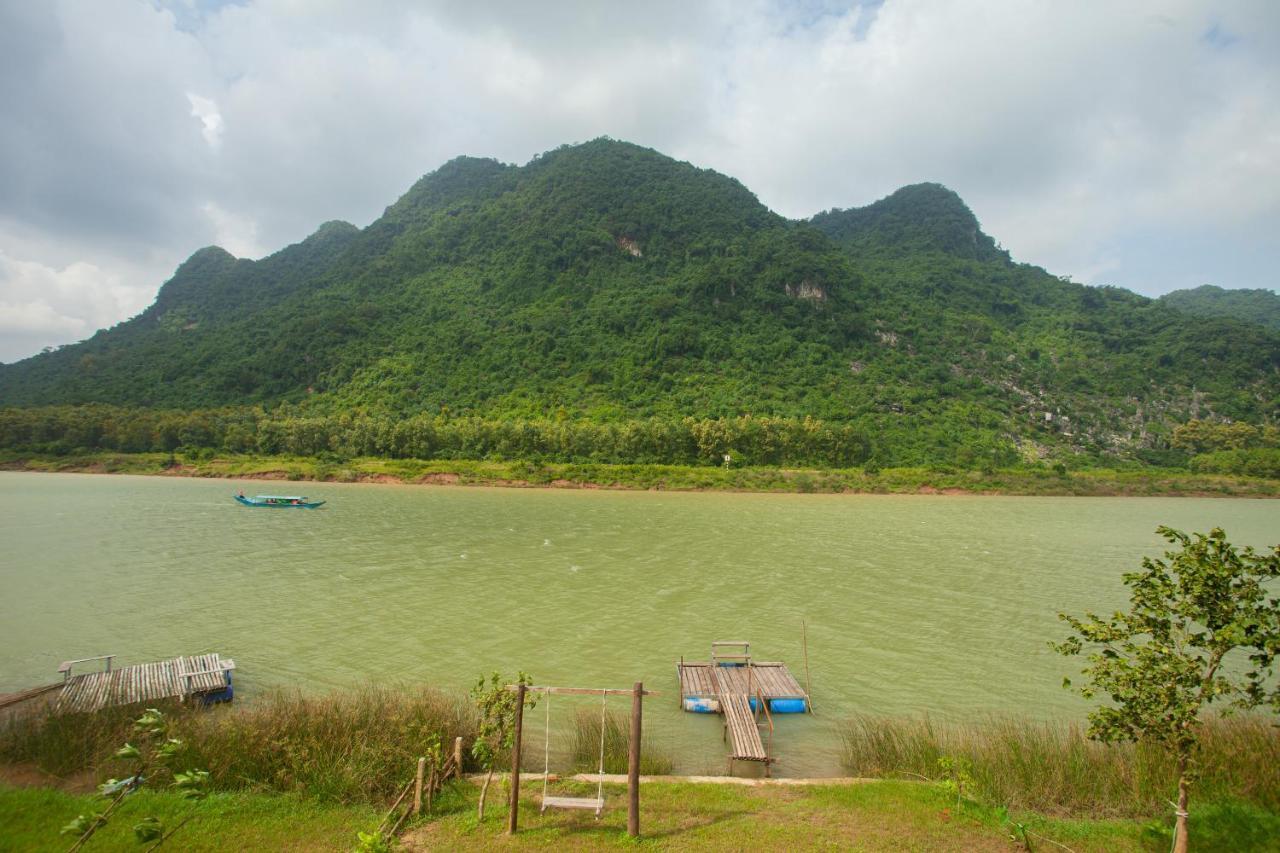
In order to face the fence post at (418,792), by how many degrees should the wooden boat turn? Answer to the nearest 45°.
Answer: approximately 90° to its right

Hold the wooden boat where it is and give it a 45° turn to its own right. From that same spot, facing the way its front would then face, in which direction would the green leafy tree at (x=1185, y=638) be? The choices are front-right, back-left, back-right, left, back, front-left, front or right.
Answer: front-right

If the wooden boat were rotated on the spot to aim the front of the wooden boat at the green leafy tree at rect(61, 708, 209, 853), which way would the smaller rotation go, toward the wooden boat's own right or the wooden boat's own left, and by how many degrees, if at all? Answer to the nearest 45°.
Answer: approximately 90° to the wooden boat's own right

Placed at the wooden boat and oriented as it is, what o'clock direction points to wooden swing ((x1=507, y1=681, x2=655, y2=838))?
The wooden swing is roughly at 3 o'clock from the wooden boat.

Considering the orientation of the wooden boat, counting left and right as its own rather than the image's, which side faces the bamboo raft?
right

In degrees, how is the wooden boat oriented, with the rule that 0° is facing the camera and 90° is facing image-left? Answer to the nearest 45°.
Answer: approximately 270°

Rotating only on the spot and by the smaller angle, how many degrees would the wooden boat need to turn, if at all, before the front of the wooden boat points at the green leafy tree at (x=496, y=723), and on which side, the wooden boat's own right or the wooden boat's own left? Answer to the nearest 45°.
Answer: approximately 90° to the wooden boat's own right
